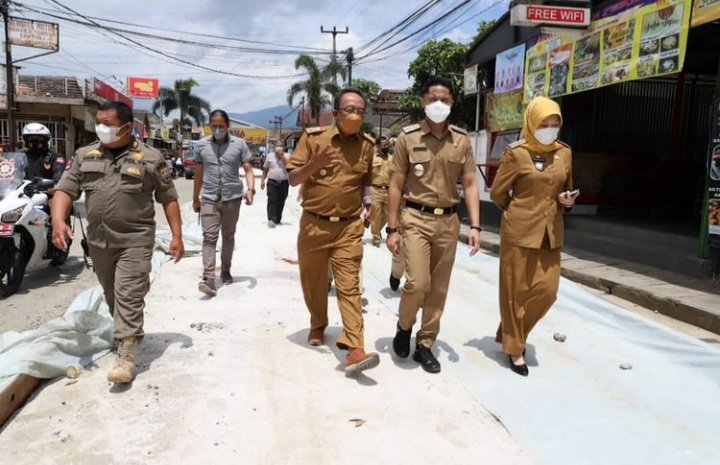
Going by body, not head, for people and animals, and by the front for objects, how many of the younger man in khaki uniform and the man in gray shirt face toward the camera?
2

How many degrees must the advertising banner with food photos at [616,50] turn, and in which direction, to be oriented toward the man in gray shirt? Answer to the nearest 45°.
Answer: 0° — it already faces them

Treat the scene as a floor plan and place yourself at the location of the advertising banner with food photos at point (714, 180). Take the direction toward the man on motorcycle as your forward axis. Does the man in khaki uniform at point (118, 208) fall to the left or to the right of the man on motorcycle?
left

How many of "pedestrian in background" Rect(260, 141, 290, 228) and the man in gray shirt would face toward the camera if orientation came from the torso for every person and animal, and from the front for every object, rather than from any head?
2

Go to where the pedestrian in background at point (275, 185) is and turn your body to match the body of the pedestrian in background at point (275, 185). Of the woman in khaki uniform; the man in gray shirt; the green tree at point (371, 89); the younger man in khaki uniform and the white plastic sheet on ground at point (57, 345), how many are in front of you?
4

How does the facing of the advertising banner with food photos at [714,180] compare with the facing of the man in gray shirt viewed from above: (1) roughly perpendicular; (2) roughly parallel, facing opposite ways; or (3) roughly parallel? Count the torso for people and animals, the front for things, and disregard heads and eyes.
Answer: roughly perpendicular

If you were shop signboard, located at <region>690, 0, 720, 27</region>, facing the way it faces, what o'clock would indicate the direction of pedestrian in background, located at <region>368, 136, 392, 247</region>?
The pedestrian in background is roughly at 2 o'clock from the shop signboard.

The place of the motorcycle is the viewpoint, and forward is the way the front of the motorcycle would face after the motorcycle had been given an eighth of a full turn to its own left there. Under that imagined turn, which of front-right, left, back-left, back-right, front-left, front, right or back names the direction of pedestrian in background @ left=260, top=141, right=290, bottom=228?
back-left

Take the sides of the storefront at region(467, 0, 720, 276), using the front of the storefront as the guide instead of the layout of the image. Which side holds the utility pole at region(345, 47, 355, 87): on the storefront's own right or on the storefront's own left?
on the storefront's own right

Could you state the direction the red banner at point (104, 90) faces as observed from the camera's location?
facing the viewer and to the right of the viewer

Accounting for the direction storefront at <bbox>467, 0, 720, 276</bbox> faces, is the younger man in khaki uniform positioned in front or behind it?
in front

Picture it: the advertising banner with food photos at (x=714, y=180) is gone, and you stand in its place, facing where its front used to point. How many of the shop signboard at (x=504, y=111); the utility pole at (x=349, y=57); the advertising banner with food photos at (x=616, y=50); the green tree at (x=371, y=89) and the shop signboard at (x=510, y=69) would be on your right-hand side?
5

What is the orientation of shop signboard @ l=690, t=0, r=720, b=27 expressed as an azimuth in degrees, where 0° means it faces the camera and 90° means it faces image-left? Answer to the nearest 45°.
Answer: approximately 45°

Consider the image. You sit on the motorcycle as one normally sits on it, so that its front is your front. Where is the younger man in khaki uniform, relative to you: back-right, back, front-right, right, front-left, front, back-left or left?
left

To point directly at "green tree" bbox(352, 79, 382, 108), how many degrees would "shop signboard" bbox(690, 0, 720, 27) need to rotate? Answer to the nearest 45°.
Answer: approximately 90° to its right
